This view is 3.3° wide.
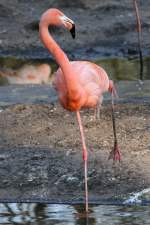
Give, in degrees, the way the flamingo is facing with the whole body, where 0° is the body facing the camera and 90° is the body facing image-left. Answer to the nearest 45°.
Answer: approximately 45°
